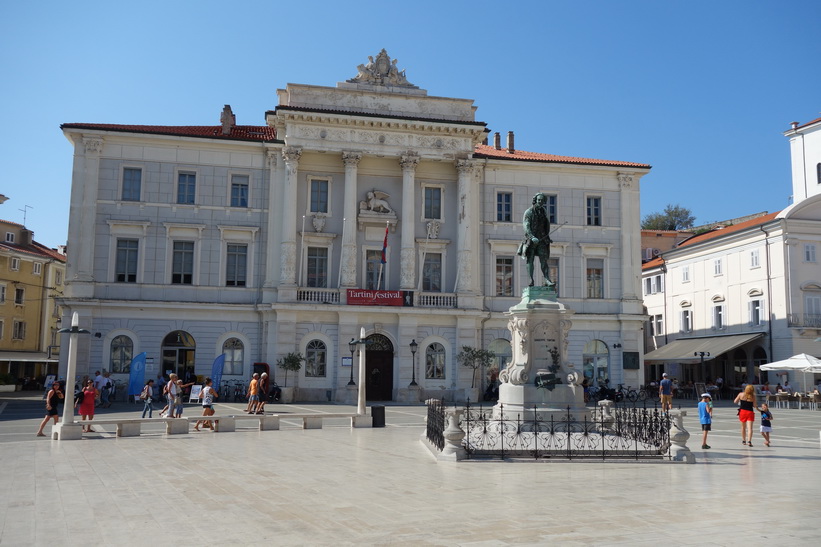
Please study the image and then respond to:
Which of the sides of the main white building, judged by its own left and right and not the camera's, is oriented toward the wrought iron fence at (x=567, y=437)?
front

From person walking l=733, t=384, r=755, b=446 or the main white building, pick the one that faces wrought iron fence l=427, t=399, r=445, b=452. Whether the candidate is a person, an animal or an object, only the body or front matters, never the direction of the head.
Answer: the main white building

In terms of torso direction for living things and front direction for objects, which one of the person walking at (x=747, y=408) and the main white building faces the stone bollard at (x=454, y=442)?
the main white building

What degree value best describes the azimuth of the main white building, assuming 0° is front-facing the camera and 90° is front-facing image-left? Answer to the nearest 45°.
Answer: approximately 0°

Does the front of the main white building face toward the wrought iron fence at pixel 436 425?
yes
